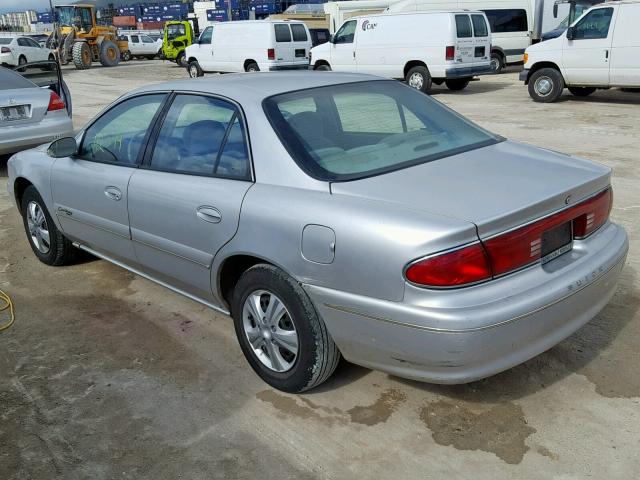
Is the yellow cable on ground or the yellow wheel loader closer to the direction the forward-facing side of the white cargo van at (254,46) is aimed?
the yellow wheel loader

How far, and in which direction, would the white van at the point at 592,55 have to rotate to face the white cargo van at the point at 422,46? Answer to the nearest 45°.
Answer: approximately 45° to its right

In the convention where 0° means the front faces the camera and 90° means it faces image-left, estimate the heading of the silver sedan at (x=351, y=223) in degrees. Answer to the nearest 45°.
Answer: approximately 135°

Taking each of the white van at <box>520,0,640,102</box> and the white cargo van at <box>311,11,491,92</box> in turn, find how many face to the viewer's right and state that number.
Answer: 0

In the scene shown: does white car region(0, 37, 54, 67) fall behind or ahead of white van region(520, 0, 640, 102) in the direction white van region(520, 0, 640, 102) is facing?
ahead

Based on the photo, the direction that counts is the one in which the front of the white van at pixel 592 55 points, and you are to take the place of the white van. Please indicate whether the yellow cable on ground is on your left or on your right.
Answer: on your left

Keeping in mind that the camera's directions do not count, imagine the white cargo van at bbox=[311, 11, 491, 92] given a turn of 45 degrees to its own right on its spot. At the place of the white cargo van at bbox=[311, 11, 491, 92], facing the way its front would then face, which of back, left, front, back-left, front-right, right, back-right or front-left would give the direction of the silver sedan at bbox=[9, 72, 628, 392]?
back

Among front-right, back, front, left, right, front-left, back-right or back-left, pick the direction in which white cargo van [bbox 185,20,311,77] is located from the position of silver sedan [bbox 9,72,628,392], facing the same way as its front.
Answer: front-right

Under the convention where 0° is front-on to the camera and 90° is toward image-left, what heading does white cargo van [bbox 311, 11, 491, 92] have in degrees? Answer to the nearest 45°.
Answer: approximately 135°

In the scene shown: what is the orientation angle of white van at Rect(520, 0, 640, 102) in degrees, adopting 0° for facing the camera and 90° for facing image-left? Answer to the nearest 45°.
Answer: approximately 90°

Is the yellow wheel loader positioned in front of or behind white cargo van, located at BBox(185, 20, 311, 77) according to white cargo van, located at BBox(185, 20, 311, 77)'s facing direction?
in front

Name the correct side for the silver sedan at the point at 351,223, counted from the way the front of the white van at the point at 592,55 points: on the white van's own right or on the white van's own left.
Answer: on the white van's own left

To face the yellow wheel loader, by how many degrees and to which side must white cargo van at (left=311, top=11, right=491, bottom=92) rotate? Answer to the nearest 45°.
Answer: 0° — it already faces it
